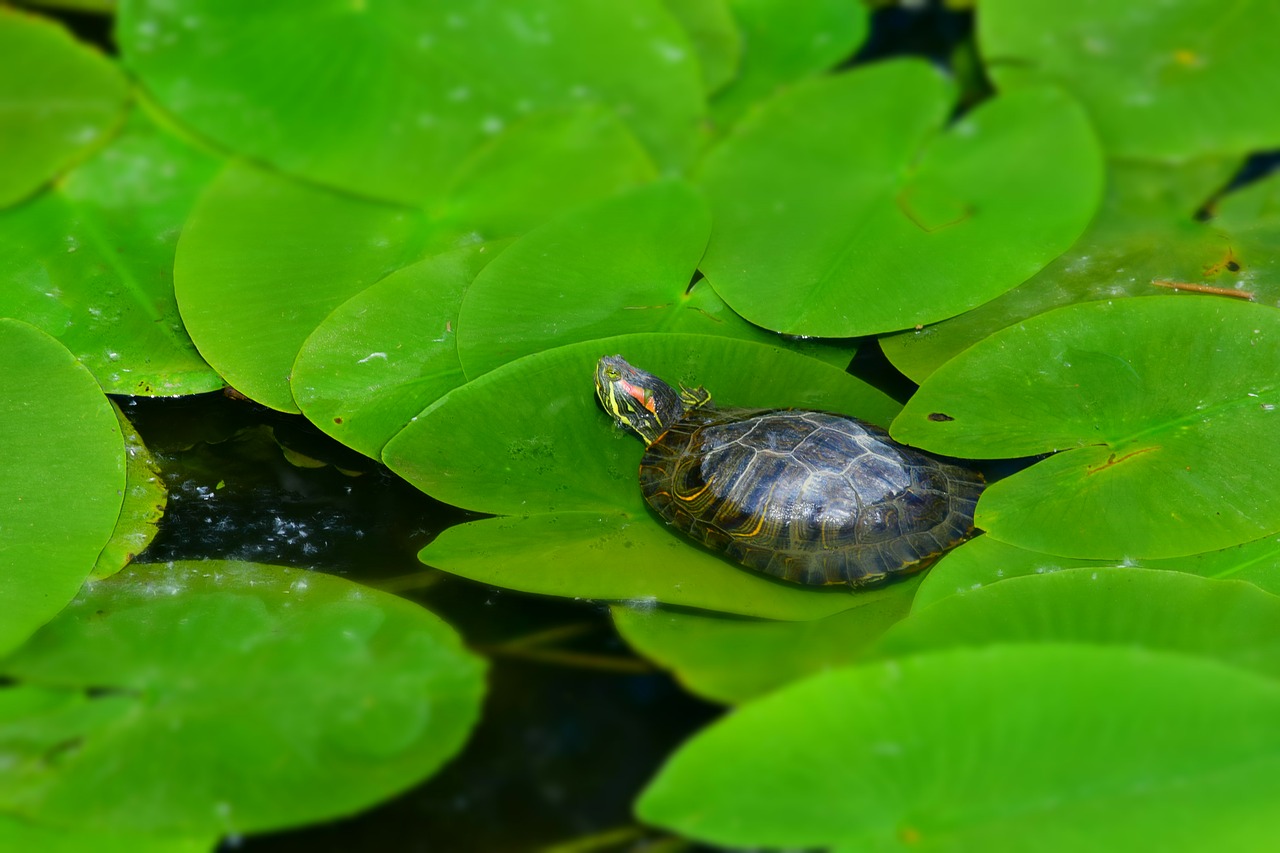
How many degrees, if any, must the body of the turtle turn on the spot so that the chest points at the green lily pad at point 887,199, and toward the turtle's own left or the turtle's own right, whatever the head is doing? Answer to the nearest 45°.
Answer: approximately 45° to the turtle's own right

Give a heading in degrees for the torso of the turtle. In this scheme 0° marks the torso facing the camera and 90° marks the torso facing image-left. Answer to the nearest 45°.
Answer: approximately 135°

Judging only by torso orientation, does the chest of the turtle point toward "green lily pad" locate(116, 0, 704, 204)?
yes

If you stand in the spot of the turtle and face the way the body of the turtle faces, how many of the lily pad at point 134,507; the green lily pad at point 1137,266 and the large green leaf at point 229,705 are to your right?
1

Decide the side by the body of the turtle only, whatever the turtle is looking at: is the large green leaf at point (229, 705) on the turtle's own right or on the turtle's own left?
on the turtle's own left

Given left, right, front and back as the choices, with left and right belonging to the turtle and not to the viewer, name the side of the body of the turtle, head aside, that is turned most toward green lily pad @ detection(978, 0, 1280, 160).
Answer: right

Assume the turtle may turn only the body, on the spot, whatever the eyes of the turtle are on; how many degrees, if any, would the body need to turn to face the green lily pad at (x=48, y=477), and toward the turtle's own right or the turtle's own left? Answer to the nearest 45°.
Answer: approximately 45° to the turtle's own left
